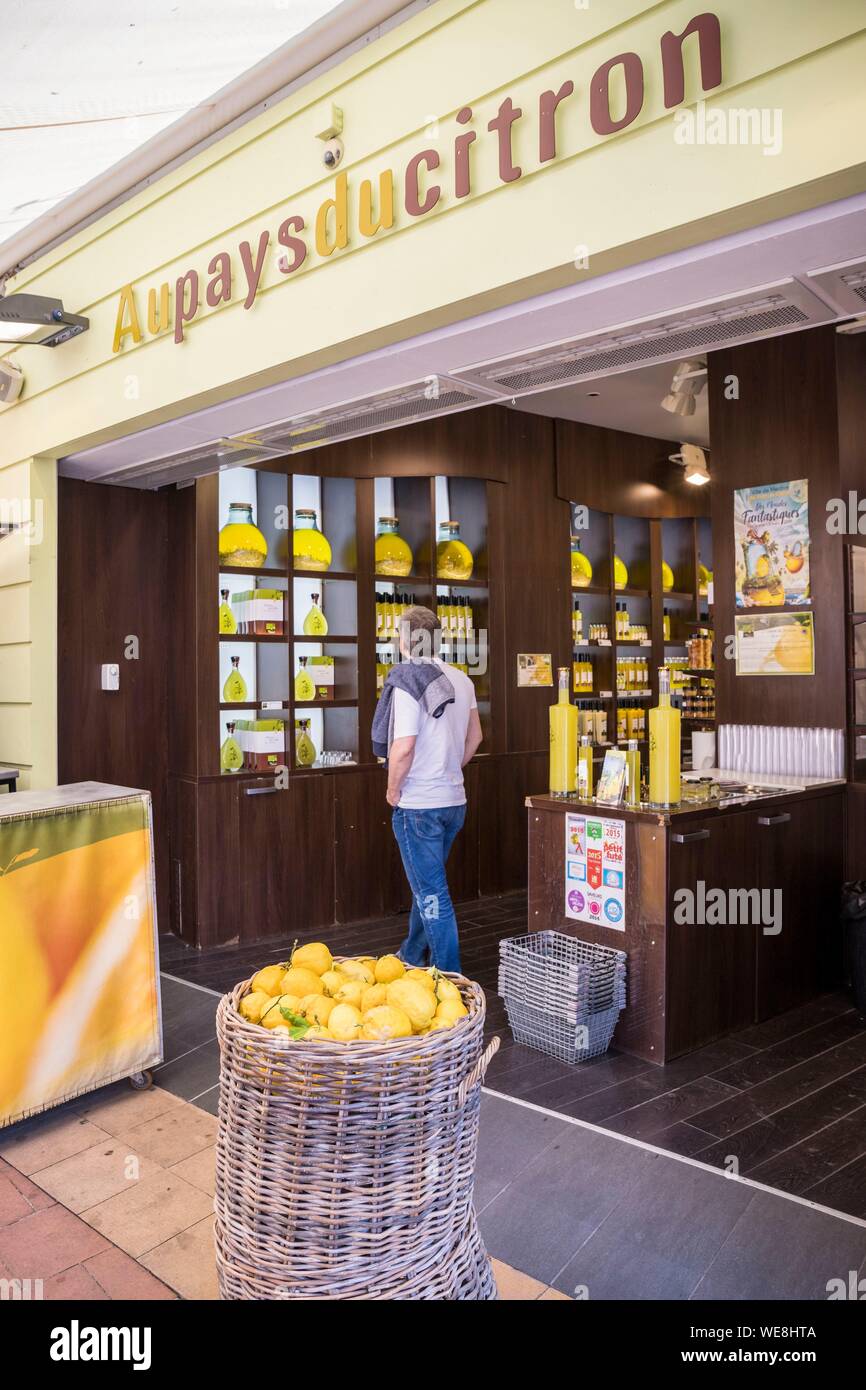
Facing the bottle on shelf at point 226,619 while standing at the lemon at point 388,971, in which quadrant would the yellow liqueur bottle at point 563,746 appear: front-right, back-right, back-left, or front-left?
front-right

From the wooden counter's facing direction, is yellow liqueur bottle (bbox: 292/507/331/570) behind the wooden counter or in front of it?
behind

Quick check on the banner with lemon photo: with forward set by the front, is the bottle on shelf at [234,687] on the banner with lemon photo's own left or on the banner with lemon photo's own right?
on the banner with lemon photo's own left

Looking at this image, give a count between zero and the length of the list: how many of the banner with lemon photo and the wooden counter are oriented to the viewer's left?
0

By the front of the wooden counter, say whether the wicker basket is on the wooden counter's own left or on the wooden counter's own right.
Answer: on the wooden counter's own right

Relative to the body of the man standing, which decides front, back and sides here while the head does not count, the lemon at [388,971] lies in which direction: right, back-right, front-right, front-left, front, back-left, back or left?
back-left

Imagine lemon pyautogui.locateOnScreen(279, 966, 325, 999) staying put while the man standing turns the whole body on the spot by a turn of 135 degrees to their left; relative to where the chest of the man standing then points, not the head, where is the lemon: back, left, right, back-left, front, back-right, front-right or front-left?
front

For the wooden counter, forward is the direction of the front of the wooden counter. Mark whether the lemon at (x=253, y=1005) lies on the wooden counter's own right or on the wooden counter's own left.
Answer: on the wooden counter's own right

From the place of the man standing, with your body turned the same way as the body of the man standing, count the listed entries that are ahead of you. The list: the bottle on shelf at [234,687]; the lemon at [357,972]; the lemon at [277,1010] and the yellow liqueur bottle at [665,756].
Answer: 1

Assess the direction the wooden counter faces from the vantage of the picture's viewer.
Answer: facing the viewer and to the right of the viewer

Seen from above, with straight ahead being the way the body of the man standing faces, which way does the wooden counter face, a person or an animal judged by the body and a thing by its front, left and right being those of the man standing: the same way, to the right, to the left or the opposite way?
the opposite way

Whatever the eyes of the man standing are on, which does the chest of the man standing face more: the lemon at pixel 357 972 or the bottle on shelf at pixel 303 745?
the bottle on shelf

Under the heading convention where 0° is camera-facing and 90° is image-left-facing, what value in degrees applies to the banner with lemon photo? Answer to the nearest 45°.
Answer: approximately 315°

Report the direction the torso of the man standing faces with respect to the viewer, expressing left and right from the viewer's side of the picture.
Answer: facing away from the viewer and to the left of the viewer
